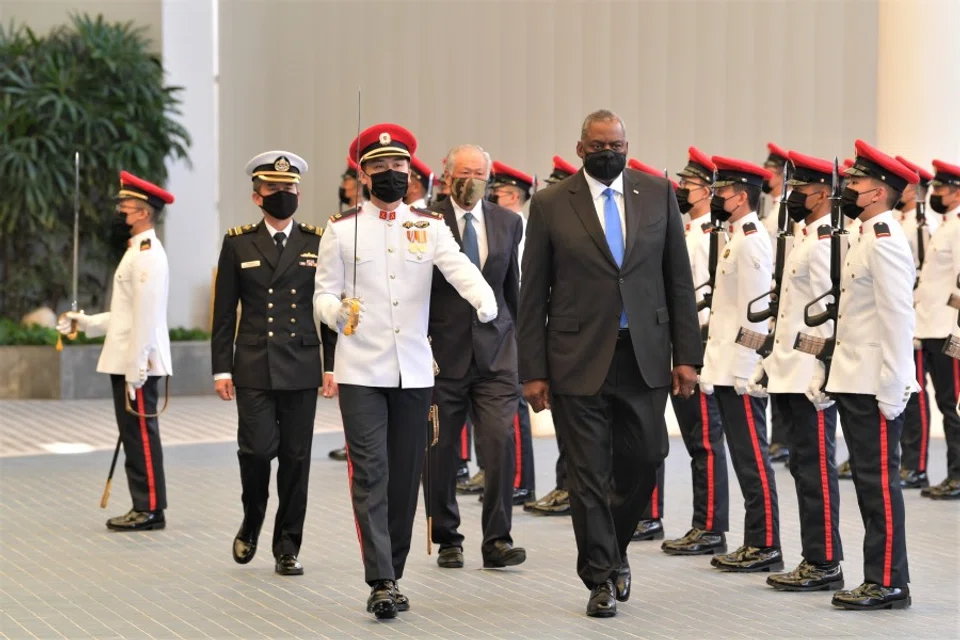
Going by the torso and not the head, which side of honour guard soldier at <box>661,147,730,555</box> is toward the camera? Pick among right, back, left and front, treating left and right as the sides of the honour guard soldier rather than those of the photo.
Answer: left

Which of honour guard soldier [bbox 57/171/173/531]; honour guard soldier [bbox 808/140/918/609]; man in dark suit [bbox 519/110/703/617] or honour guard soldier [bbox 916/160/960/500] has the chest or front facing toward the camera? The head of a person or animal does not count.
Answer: the man in dark suit

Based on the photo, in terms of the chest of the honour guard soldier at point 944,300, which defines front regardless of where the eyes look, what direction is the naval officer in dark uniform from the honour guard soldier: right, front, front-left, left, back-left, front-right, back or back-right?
front-left

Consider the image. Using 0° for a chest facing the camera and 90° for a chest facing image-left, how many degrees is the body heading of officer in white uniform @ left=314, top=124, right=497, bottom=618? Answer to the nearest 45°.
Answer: approximately 0°

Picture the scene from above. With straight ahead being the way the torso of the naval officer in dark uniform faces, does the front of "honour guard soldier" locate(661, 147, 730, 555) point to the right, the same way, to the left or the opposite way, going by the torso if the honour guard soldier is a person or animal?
to the right

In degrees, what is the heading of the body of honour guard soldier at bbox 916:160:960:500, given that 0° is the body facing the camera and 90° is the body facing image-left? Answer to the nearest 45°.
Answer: approximately 90°

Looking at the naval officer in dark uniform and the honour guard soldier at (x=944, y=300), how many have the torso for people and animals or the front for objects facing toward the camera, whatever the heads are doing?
1

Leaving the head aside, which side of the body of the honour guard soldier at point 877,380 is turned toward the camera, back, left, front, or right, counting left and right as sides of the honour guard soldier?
left

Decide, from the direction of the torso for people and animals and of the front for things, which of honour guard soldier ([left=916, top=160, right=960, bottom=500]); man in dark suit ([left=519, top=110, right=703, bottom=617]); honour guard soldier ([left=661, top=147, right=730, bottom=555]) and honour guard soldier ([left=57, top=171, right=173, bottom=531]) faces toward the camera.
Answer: the man in dark suit

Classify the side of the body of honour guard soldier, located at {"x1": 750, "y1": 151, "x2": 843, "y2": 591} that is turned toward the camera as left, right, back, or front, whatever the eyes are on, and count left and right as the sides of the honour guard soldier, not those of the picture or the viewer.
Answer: left

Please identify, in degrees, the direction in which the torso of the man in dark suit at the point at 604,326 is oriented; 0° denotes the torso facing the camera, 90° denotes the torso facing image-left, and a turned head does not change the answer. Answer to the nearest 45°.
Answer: approximately 0°
